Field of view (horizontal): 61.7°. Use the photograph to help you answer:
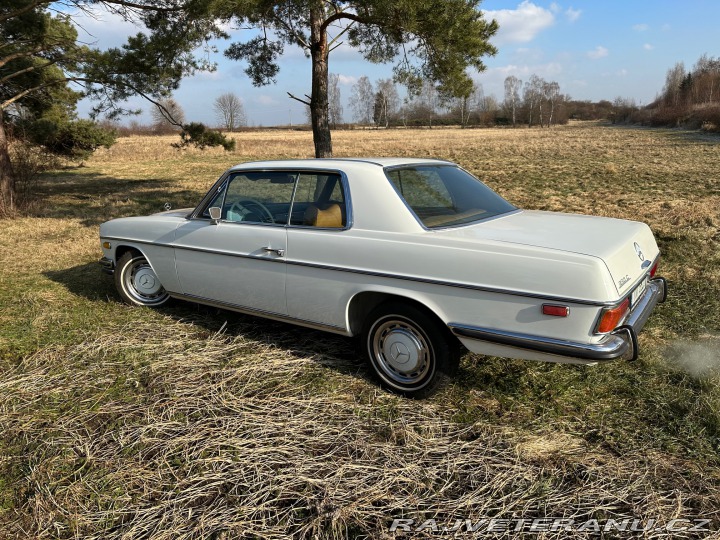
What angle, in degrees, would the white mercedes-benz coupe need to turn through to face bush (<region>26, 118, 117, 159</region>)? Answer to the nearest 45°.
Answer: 0° — it already faces it

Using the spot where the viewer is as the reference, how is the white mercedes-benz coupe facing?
facing away from the viewer and to the left of the viewer

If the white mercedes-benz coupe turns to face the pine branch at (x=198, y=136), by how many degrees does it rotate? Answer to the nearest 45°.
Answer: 0° — it already faces it
